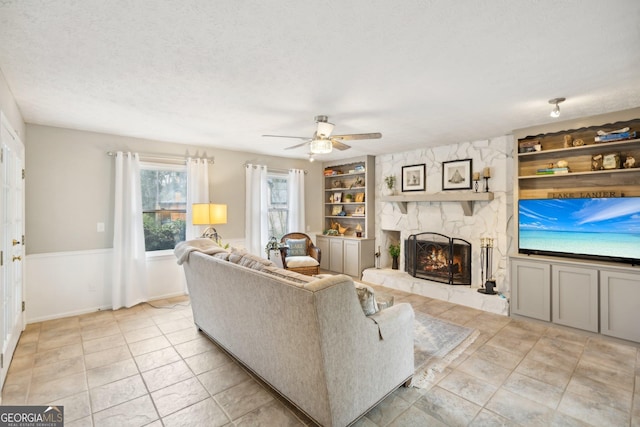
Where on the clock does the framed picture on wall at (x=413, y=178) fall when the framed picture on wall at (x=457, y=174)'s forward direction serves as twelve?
the framed picture on wall at (x=413, y=178) is roughly at 2 o'clock from the framed picture on wall at (x=457, y=174).

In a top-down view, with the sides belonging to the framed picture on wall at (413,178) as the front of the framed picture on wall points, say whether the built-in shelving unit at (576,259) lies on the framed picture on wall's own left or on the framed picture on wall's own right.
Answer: on the framed picture on wall's own left

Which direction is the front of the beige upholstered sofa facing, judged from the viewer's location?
facing away from the viewer and to the right of the viewer

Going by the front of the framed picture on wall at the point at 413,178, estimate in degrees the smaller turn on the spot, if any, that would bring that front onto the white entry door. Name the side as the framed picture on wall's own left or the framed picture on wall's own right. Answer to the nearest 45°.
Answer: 0° — it already faces it

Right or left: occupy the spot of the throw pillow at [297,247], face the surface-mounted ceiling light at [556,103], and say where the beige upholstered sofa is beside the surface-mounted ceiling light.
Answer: right

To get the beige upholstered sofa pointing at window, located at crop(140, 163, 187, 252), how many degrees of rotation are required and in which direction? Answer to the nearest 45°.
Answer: approximately 90° to its left

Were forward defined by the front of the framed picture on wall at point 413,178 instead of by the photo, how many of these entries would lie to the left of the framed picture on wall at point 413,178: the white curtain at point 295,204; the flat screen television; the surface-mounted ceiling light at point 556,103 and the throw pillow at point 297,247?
2
